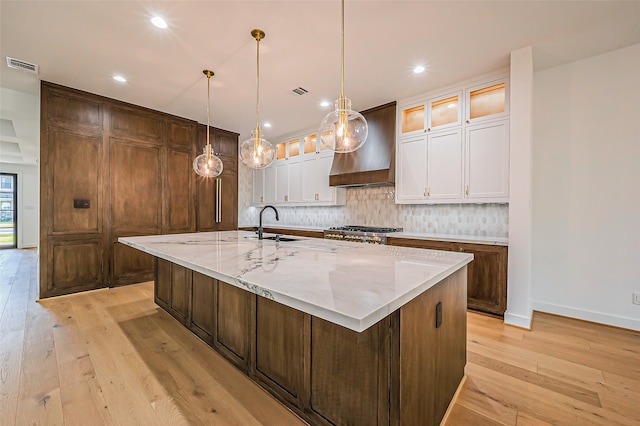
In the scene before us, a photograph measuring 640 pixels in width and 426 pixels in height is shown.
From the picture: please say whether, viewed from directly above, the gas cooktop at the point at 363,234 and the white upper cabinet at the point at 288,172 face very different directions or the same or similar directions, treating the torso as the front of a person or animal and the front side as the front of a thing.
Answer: same or similar directions

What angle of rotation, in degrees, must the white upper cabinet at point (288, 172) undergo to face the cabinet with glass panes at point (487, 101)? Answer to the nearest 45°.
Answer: approximately 90° to its left

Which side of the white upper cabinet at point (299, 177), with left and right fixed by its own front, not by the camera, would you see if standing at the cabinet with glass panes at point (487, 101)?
left

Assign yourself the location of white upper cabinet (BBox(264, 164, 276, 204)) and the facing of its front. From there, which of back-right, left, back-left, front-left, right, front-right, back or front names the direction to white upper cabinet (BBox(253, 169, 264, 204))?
right

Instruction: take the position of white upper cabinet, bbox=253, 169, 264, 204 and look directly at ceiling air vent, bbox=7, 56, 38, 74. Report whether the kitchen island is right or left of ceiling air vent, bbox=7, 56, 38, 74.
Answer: left

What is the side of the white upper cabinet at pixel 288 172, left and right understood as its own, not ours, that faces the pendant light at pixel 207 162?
front

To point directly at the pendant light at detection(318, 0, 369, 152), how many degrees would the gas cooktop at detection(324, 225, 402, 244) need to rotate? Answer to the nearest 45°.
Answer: approximately 45° to its left

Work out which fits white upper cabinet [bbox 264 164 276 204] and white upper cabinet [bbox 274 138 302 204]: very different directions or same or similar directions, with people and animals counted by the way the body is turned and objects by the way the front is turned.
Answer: same or similar directions

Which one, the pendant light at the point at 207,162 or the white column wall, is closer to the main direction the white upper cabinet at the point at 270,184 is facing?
the pendant light

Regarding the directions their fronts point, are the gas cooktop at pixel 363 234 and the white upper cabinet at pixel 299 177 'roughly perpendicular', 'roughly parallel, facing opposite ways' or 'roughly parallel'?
roughly parallel

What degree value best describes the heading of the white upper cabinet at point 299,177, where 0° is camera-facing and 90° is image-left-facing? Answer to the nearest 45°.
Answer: approximately 45°

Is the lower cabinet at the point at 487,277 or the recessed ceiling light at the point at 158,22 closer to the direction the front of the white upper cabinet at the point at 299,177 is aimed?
the recessed ceiling light

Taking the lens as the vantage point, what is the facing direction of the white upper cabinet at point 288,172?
facing the viewer and to the left of the viewer

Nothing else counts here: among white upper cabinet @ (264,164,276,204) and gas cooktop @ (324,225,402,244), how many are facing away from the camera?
0
